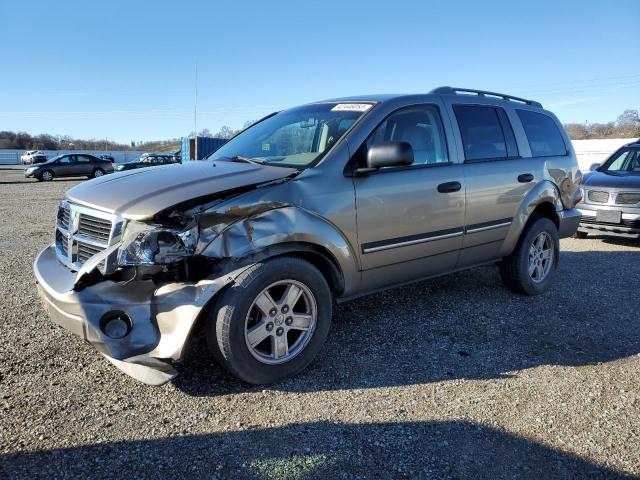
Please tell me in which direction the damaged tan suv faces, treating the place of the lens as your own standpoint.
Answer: facing the viewer and to the left of the viewer
